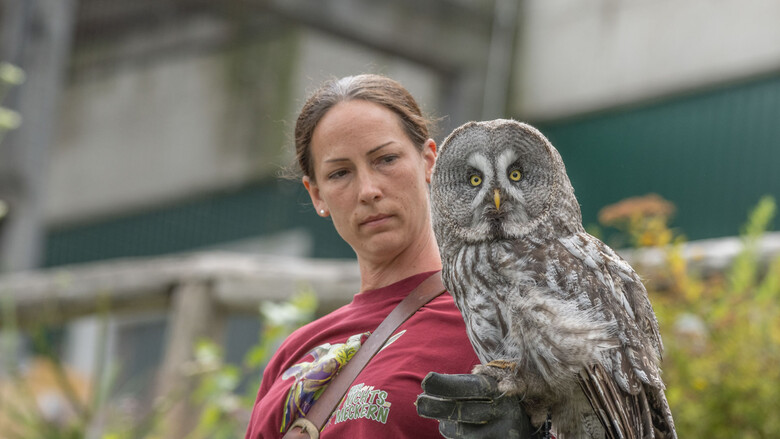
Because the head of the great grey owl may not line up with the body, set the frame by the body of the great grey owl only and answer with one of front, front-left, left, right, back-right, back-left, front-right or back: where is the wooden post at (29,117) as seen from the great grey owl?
right

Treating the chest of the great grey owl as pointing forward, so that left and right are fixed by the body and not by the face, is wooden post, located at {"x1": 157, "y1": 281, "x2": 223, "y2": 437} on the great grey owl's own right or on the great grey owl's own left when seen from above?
on the great grey owl's own right

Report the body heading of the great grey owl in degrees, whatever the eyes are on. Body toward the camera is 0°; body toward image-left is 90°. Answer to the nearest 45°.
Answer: approximately 45°
